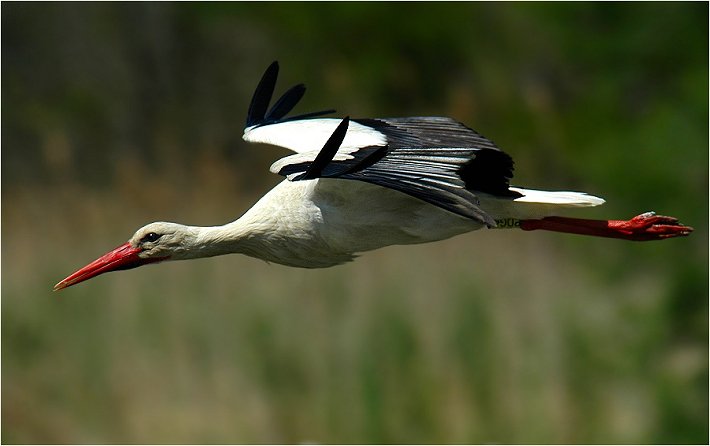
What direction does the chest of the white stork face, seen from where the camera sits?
to the viewer's left
